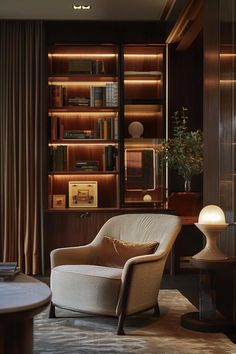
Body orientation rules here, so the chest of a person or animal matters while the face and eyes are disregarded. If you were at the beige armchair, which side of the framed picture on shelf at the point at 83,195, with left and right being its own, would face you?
front

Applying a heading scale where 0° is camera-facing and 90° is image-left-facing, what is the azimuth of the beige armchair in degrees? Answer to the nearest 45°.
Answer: approximately 45°

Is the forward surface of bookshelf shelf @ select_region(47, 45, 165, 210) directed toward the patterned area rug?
yes

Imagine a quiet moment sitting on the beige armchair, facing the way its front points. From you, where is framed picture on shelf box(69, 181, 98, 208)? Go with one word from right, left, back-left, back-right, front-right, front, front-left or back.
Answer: back-right

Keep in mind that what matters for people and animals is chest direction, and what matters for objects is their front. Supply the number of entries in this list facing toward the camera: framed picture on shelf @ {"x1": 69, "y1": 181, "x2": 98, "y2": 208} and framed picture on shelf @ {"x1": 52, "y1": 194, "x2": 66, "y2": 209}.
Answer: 2

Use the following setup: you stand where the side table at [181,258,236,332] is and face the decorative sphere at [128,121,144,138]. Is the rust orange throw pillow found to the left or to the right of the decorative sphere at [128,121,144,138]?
left
